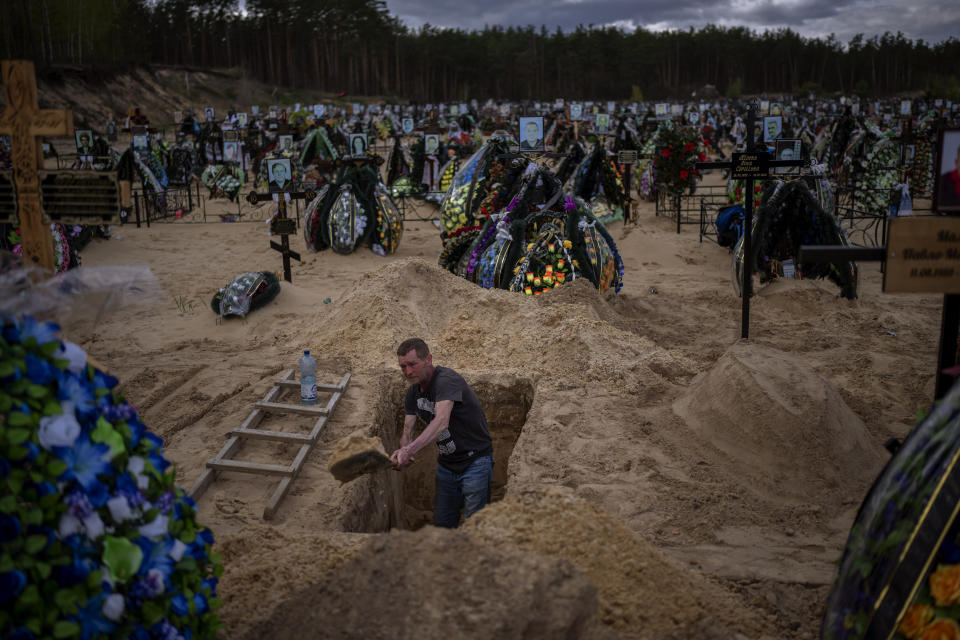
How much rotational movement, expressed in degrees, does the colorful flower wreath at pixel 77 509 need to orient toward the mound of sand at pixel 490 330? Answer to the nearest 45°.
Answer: approximately 135° to its left

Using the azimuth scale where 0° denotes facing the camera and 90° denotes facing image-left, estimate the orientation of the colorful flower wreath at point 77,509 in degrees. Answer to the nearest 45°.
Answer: approximately 0°

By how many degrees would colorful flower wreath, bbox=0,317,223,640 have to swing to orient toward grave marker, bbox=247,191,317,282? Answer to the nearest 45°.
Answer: approximately 180°

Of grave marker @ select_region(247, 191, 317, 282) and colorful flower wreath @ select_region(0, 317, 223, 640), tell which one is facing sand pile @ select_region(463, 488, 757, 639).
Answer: the grave marker

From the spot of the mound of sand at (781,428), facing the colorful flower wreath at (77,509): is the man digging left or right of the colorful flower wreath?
right

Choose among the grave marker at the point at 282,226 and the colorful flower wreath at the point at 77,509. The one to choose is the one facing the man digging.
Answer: the grave marker

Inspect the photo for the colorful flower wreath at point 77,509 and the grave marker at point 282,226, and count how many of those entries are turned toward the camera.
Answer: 2

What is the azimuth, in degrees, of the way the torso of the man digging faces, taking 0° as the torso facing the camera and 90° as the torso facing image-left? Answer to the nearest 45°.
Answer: approximately 45°

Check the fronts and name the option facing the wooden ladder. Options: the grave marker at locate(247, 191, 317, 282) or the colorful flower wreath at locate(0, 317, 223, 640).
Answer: the grave marker
